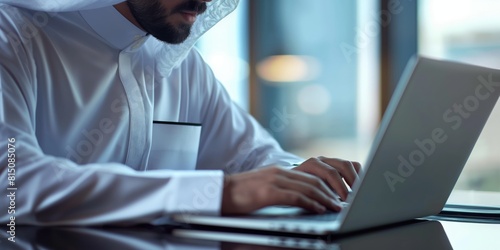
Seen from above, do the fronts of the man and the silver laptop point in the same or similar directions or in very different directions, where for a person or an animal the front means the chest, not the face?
very different directions

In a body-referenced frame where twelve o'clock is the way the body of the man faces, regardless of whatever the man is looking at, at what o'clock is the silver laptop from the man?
The silver laptop is roughly at 12 o'clock from the man.

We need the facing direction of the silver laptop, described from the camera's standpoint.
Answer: facing away from the viewer and to the left of the viewer

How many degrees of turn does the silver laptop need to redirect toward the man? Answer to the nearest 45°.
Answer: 0° — it already faces them
